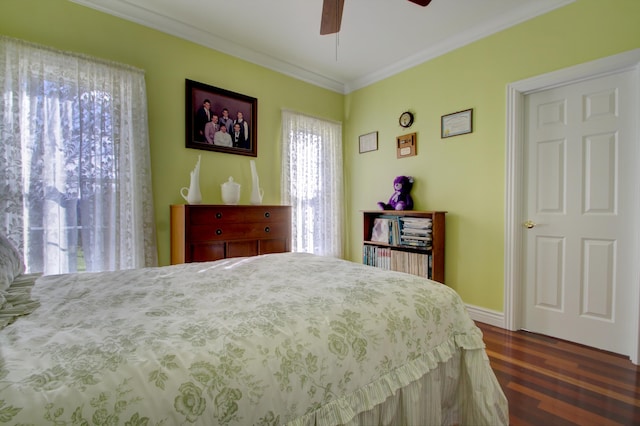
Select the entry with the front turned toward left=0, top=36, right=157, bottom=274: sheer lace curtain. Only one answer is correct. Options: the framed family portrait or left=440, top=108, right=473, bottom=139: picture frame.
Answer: the picture frame

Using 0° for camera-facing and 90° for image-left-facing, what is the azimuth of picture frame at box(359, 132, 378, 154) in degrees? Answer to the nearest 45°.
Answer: approximately 45°

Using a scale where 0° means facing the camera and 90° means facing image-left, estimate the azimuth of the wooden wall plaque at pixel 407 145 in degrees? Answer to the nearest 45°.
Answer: approximately 45°

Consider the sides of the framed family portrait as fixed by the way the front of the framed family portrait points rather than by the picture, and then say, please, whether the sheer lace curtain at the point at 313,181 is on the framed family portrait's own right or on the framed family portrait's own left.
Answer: on the framed family portrait's own left

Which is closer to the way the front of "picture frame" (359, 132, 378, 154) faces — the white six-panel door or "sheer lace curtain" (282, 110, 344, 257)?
the sheer lace curtain

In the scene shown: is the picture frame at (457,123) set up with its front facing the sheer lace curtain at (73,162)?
yes

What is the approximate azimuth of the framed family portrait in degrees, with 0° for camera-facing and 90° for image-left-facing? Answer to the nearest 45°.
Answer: approximately 315°
